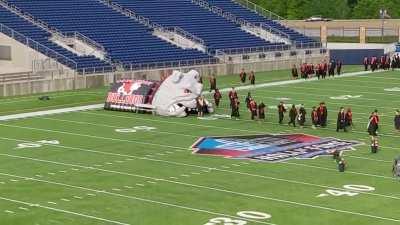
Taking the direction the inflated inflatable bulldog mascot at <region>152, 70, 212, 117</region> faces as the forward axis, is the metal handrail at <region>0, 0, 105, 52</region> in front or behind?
behind

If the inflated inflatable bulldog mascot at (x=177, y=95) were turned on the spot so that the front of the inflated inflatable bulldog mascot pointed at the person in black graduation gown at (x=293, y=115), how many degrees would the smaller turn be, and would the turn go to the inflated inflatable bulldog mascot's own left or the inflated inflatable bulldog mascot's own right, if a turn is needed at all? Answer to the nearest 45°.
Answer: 0° — it already faces them

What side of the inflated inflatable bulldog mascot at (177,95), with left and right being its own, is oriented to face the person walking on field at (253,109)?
front

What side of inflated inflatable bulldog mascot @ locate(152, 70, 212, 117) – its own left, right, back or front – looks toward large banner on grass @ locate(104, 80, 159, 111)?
back

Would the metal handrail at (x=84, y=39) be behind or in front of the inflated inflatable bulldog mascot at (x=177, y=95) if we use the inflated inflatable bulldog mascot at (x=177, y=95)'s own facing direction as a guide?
behind

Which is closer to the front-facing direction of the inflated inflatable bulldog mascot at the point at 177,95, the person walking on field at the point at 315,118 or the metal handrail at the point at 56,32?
the person walking on field

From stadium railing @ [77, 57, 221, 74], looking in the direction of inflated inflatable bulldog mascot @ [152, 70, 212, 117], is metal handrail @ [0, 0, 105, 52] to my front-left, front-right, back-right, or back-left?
back-right

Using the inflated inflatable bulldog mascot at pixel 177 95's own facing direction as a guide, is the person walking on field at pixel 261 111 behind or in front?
in front

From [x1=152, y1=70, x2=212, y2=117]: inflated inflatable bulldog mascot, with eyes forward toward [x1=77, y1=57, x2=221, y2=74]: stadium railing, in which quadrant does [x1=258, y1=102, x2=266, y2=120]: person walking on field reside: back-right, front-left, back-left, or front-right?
back-right
